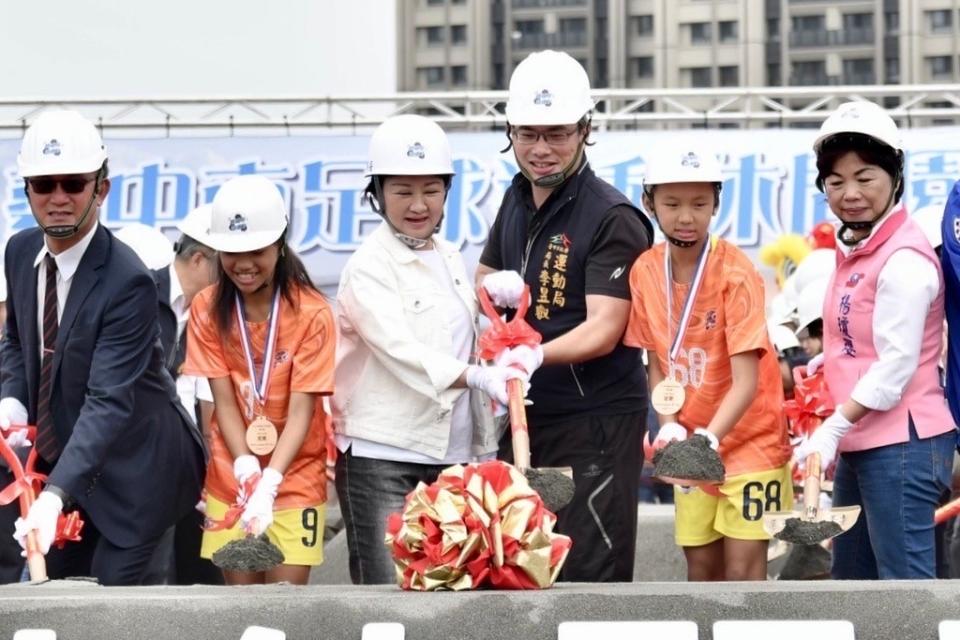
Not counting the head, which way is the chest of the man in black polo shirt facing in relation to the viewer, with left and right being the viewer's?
facing the viewer and to the left of the viewer

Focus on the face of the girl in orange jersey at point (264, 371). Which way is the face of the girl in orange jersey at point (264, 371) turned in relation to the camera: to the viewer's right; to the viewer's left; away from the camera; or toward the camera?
toward the camera

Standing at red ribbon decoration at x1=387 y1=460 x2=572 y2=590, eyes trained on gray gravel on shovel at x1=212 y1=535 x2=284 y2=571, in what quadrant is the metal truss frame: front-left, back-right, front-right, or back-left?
front-right

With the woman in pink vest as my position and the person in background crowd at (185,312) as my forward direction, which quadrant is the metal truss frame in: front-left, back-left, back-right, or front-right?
front-right

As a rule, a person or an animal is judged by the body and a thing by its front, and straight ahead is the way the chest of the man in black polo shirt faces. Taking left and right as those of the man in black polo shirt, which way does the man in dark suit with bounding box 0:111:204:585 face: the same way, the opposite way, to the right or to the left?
the same way

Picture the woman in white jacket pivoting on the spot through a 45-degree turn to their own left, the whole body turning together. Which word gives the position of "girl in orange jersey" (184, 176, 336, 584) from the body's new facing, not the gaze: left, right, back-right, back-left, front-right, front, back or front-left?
back

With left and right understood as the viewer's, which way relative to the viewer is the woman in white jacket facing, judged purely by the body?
facing the viewer and to the right of the viewer

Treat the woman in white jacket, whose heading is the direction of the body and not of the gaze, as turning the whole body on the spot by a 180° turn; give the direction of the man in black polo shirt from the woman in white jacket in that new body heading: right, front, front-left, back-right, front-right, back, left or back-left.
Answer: back-right

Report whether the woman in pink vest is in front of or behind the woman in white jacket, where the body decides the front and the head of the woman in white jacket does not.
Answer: in front

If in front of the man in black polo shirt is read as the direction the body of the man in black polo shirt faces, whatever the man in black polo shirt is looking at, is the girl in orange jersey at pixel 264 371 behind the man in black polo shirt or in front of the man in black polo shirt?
in front

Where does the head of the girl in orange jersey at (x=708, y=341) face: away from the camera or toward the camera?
toward the camera

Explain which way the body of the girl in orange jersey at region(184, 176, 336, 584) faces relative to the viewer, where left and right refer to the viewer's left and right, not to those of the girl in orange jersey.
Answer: facing the viewer

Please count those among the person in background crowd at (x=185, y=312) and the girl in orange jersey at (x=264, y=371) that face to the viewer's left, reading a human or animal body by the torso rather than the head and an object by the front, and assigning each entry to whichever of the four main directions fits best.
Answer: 0

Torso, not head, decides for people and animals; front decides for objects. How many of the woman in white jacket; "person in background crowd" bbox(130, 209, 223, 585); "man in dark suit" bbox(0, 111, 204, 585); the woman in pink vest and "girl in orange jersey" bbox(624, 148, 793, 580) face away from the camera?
0

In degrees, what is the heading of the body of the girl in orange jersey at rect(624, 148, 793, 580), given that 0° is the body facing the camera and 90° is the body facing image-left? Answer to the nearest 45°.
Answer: approximately 45°

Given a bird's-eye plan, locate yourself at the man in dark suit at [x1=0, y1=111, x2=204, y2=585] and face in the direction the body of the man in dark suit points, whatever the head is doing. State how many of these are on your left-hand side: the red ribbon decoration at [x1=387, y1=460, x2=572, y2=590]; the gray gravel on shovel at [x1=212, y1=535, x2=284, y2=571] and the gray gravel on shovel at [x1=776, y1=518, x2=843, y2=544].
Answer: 3
